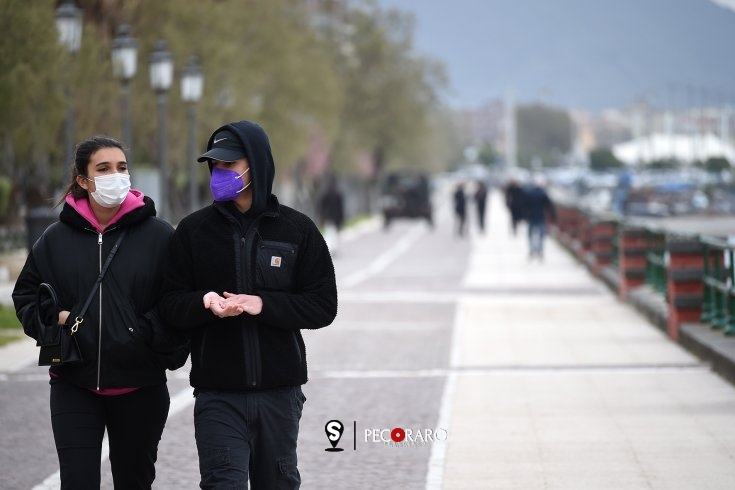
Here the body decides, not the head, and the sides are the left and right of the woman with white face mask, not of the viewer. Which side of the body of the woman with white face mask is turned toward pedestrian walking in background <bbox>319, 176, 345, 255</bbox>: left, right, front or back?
back

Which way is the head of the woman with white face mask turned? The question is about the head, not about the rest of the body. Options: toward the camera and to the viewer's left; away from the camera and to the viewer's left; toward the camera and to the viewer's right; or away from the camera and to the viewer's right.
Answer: toward the camera and to the viewer's right

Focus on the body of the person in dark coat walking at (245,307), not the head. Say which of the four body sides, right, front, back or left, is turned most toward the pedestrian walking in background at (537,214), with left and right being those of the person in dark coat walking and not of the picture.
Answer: back
